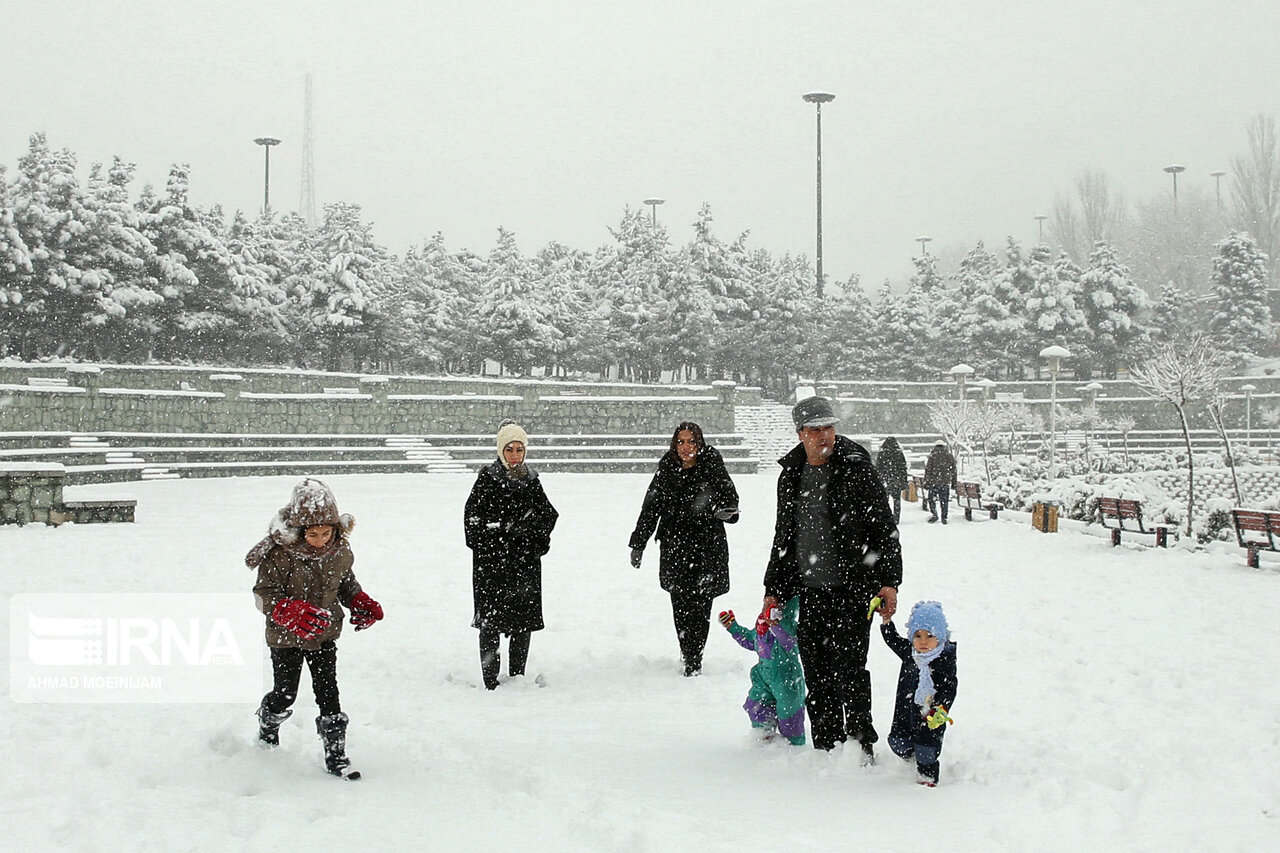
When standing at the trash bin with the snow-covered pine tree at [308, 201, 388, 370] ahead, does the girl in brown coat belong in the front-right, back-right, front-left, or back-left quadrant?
back-left

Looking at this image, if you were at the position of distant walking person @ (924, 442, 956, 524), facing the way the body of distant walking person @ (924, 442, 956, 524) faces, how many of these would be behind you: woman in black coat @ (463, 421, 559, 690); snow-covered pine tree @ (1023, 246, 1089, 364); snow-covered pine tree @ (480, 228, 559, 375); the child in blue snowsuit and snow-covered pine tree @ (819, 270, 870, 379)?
2

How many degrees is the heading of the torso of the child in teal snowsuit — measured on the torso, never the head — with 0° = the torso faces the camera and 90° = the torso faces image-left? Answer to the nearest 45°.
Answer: approximately 45°

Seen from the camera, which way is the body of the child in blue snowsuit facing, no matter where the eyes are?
toward the camera

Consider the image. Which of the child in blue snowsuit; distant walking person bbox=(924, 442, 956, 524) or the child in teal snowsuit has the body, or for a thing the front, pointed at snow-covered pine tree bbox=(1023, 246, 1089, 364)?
the distant walking person

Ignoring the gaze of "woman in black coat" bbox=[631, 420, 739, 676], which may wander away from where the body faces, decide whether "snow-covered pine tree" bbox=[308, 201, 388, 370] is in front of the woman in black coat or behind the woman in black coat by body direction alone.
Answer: behind

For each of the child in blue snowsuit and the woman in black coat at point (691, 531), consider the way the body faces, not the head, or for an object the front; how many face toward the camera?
2

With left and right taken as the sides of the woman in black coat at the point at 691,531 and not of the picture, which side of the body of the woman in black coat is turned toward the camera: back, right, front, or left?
front

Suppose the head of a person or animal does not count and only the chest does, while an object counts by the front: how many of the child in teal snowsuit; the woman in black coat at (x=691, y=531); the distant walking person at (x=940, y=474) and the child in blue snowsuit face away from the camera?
1

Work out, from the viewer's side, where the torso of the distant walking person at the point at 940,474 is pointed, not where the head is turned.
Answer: away from the camera

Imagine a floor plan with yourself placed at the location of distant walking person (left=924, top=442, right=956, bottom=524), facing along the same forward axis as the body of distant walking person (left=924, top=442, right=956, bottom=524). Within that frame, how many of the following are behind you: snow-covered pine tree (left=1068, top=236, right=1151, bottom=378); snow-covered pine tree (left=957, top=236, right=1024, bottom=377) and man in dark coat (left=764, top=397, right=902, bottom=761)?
1
